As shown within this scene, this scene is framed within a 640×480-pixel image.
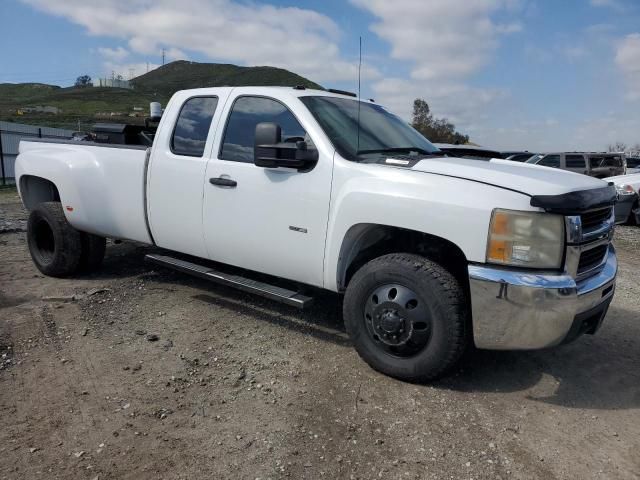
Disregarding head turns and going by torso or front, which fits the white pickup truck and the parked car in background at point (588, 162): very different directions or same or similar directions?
very different directions

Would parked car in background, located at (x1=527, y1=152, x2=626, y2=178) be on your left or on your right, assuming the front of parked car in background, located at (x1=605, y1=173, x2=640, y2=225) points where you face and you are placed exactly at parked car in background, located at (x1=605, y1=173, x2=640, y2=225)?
on your right

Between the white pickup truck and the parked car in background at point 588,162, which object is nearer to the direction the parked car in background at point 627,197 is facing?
the white pickup truck

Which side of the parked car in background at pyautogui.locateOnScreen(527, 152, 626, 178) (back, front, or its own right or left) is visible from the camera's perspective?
left

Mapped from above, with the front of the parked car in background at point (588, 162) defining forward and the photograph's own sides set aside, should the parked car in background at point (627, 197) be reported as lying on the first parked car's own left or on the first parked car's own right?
on the first parked car's own left

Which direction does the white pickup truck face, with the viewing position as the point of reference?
facing the viewer and to the right of the viewer

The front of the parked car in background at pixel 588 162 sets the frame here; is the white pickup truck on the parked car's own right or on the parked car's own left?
on the parked car's own left

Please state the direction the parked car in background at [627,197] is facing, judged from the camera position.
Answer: facing the viewer and to the left of the viewer

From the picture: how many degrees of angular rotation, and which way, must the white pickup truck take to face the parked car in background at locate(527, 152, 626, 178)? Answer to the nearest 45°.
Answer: approximately 90° to its left

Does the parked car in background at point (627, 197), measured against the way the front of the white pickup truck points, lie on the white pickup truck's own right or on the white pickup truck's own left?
on the white pickup truck's own left

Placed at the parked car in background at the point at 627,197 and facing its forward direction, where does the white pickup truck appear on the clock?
The white pickup truck is roughly at 11 o'clock from the parked car in background.

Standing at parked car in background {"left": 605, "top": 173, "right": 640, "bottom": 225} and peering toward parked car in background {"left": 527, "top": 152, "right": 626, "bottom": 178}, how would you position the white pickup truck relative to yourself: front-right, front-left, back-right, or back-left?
back-left
